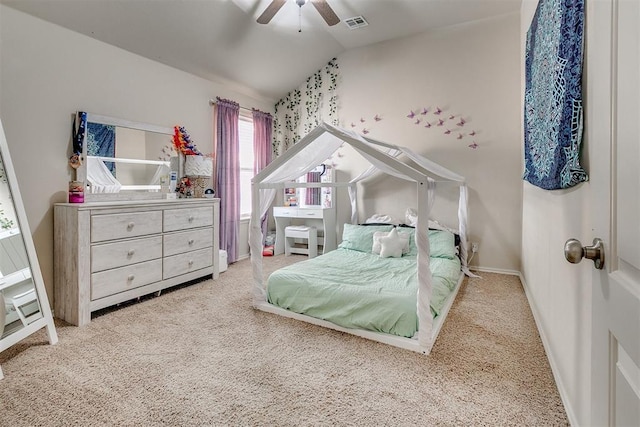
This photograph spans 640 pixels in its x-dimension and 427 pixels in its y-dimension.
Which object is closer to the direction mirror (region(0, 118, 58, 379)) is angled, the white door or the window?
the white door

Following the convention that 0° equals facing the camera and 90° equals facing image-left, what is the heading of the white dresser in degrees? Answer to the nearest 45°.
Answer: approximately 315°

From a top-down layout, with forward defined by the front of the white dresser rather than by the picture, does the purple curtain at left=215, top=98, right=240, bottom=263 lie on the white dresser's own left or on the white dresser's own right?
on the white dresser's own left

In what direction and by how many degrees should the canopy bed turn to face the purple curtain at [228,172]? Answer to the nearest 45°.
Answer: approximately 90° to its right

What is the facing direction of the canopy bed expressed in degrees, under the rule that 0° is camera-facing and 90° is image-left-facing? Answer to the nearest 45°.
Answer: approximately 45°

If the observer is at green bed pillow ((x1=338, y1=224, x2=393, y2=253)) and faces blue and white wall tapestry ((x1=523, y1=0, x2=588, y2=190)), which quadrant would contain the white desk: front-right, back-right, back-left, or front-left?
back-right

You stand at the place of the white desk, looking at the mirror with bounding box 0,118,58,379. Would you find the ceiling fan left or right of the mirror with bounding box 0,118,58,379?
left

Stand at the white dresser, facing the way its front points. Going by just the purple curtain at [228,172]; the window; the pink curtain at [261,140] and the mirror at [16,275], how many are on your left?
3

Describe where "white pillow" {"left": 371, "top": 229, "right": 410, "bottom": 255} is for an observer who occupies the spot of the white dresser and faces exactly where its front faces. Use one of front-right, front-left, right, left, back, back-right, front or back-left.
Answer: front-left

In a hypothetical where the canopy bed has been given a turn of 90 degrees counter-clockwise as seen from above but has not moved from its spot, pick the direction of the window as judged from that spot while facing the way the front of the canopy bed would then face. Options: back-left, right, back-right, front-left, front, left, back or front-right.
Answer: back

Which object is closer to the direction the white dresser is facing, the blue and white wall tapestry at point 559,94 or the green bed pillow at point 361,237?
the blue and white wall tapestry

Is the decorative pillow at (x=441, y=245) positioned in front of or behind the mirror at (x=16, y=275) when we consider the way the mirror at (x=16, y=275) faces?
in front
